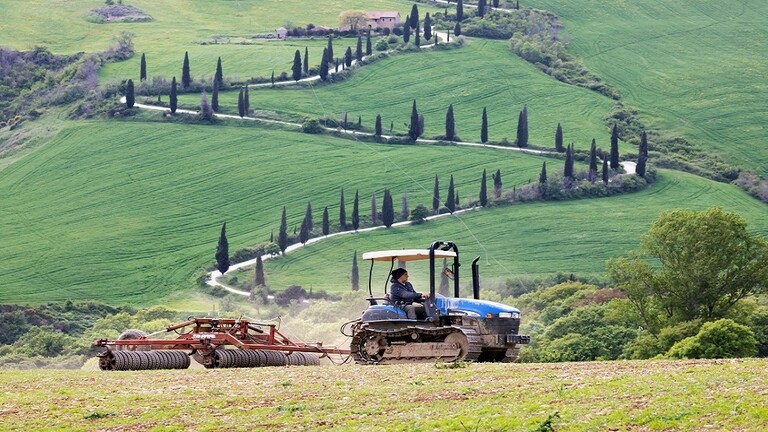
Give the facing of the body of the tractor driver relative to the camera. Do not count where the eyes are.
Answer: to the viewer's right
